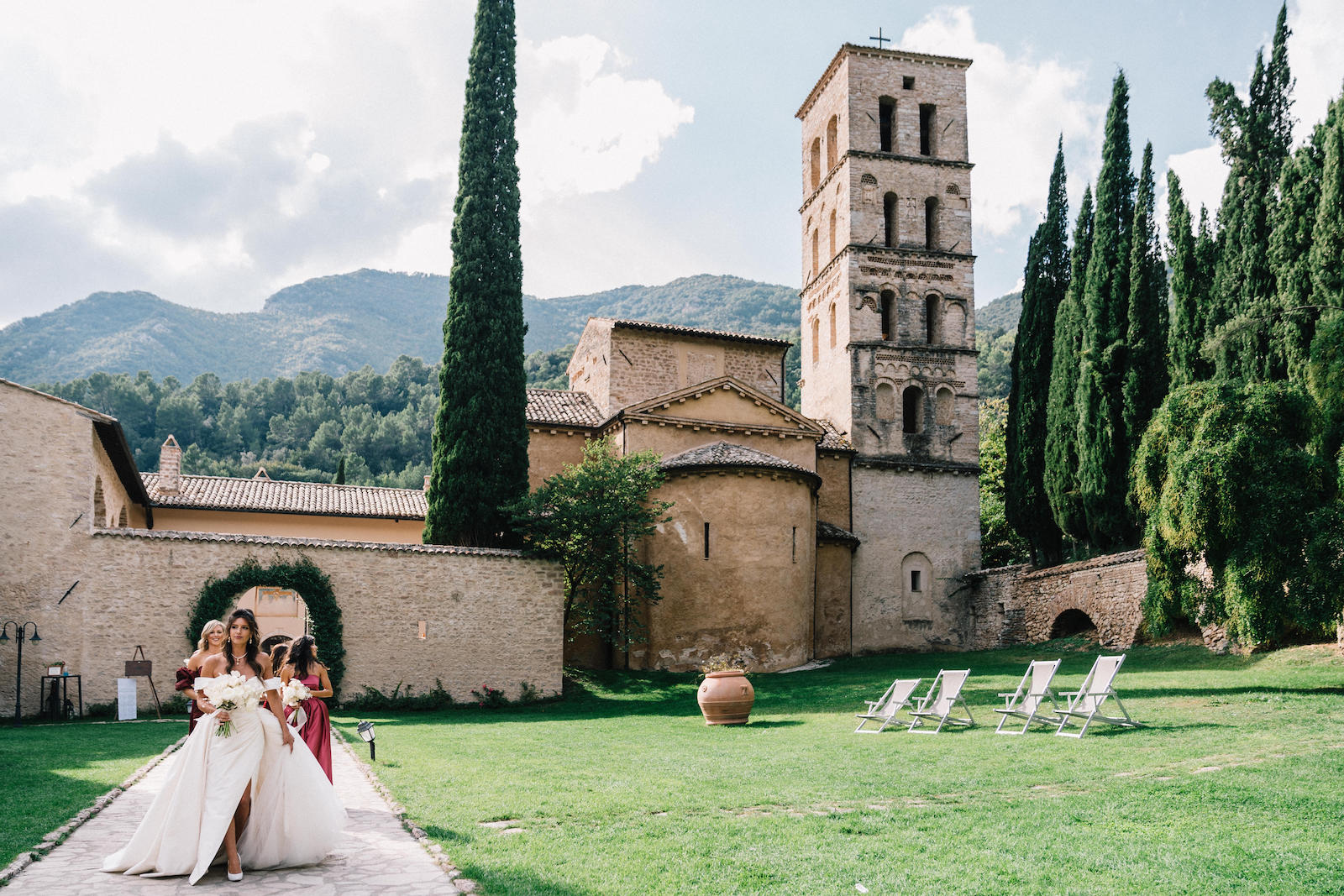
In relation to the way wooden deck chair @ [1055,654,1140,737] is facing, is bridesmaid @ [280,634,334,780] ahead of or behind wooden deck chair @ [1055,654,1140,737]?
ahead

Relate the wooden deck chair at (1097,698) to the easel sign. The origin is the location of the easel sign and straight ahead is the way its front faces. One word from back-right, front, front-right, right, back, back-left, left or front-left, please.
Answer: front-left

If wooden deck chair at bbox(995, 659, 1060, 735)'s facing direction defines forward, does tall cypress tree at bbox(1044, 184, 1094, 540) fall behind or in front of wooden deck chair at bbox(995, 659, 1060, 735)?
behind

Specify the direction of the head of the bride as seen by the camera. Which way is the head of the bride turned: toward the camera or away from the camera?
toward the camera

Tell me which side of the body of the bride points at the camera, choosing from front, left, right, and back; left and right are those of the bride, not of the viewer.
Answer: front

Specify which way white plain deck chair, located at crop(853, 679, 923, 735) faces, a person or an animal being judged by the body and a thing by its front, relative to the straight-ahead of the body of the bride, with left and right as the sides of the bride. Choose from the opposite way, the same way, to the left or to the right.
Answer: to the right

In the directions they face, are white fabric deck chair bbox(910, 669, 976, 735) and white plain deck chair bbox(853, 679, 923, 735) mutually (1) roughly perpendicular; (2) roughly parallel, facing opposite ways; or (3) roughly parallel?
roughly parallel

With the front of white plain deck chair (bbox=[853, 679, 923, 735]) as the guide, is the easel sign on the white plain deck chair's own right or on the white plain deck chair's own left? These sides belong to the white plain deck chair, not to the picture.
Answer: on the white plain deck chair's own right

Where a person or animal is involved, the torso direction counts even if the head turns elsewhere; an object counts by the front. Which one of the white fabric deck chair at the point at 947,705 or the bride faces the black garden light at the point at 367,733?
the white fabric deck chair

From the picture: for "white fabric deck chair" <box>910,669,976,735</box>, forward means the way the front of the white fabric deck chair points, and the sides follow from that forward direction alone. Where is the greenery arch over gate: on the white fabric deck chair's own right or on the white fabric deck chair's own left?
on the white fabric deck chair's own right

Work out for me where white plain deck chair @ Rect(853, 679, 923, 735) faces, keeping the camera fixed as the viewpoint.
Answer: facing the viewer and to the left of the viewer

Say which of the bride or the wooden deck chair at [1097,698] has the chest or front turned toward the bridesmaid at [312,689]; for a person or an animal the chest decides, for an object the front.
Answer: the wooden deck chair

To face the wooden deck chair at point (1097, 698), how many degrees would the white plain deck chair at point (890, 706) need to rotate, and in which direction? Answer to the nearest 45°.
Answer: approximately 90° to its left

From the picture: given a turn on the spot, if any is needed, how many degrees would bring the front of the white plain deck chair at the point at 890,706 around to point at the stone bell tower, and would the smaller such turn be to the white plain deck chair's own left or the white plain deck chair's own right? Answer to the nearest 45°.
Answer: approximately 135° to the white plain deck chair's own right

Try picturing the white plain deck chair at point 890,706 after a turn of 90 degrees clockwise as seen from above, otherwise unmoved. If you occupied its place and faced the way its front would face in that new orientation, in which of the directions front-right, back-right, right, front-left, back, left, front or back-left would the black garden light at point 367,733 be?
left

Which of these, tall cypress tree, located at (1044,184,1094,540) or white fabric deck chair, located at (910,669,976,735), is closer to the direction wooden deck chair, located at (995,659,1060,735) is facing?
the white fabric deck chair

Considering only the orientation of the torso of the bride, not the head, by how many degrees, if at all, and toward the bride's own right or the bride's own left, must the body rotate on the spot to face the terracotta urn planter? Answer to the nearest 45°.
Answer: approximately 135° to the bride's own left

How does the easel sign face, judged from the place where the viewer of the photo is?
facing the viewer
